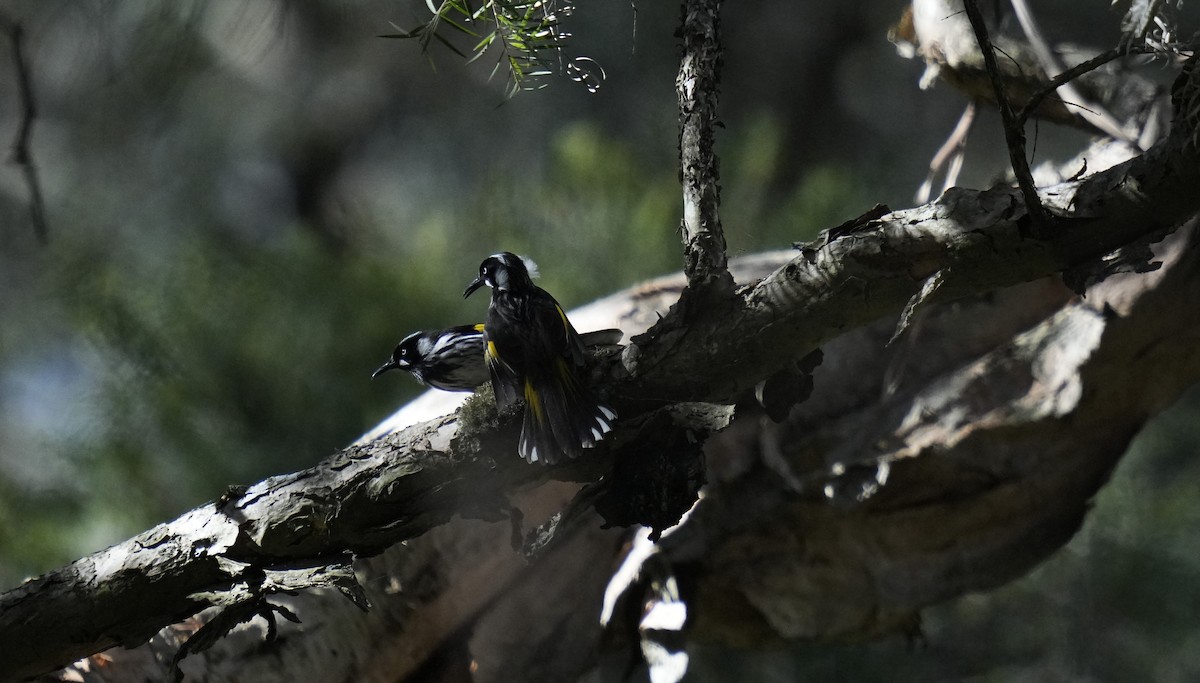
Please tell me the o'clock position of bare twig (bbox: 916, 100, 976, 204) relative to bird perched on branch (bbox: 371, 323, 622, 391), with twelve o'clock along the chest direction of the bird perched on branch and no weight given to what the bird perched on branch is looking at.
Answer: The bare twig is roughly at 6 o'clock from the bird perched on branch.

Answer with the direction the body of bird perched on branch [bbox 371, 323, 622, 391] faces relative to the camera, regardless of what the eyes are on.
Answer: to the viewer's left

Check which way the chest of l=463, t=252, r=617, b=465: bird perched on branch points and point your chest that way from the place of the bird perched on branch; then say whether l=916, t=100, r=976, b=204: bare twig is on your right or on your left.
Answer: on your right

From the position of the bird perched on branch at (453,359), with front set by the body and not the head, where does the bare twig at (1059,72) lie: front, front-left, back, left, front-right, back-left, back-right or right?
back

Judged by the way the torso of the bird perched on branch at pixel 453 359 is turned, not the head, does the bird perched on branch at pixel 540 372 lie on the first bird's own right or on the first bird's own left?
on the first bird's own left

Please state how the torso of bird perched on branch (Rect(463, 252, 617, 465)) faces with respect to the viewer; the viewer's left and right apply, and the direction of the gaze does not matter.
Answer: facing away from the viewer and to the left of the viewer

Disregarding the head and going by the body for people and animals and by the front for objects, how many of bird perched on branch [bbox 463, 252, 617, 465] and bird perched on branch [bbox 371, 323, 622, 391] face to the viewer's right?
0
